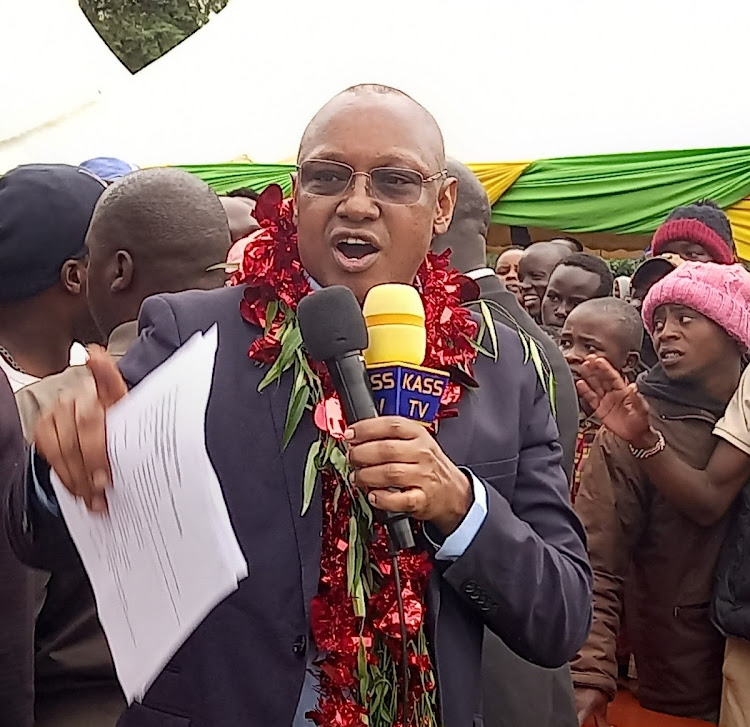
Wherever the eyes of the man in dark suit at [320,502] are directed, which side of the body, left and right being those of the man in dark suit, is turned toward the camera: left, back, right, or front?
front

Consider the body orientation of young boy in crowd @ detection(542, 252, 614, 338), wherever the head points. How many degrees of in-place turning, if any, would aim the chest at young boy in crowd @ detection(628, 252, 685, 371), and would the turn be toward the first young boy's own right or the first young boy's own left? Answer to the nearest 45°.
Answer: approximately 90° to the first young boy's own left

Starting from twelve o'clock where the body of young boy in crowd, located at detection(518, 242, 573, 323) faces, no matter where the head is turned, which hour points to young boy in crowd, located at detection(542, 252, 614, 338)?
young boy in crowd, located at detection(542, 252, 614, 338) is roughly at 10 o'clock from young boy in crowd, located at detection(518, 242, 573, 323).

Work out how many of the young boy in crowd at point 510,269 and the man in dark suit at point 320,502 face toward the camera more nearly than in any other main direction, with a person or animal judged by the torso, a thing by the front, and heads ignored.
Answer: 2

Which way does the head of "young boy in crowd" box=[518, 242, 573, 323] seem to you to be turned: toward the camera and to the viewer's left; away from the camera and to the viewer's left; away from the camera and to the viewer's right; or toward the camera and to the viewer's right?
toward the camera and to the viewer's left

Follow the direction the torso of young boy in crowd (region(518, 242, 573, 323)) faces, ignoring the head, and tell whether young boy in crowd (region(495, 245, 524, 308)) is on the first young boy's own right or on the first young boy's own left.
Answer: on the first young boy's own right

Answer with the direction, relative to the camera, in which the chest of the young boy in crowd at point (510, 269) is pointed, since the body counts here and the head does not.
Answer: toward the camera

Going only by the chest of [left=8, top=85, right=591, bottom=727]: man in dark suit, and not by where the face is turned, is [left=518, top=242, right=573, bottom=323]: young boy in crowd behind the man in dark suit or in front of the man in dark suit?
behind

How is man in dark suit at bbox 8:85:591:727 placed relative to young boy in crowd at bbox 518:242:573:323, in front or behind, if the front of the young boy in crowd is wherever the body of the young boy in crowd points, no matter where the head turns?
in front

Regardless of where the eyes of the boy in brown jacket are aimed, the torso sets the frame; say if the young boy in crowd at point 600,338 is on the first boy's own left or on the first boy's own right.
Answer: on the first boy's own right

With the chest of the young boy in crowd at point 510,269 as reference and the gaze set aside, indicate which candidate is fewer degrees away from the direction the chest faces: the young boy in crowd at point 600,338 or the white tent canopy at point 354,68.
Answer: the young boy in crowd
